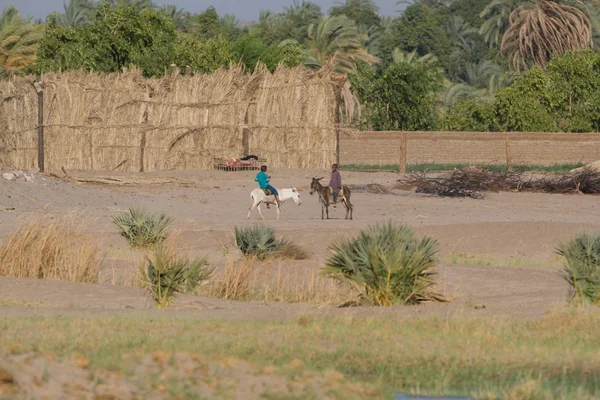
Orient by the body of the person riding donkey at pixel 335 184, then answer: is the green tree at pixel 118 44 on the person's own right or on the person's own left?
on the person's own right

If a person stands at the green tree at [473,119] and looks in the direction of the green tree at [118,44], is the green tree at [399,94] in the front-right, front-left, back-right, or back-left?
front-left

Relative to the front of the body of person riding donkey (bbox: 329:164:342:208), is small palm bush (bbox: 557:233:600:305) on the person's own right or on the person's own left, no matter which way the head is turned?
on the person's own left

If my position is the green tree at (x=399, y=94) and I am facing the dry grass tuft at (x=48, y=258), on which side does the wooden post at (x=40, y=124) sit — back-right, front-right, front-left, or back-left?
front-right

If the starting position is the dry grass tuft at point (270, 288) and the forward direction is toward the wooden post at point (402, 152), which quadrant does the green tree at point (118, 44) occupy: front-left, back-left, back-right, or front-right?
front-left

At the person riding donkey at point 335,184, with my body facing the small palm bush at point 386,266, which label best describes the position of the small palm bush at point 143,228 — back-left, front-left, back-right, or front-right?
front-right
